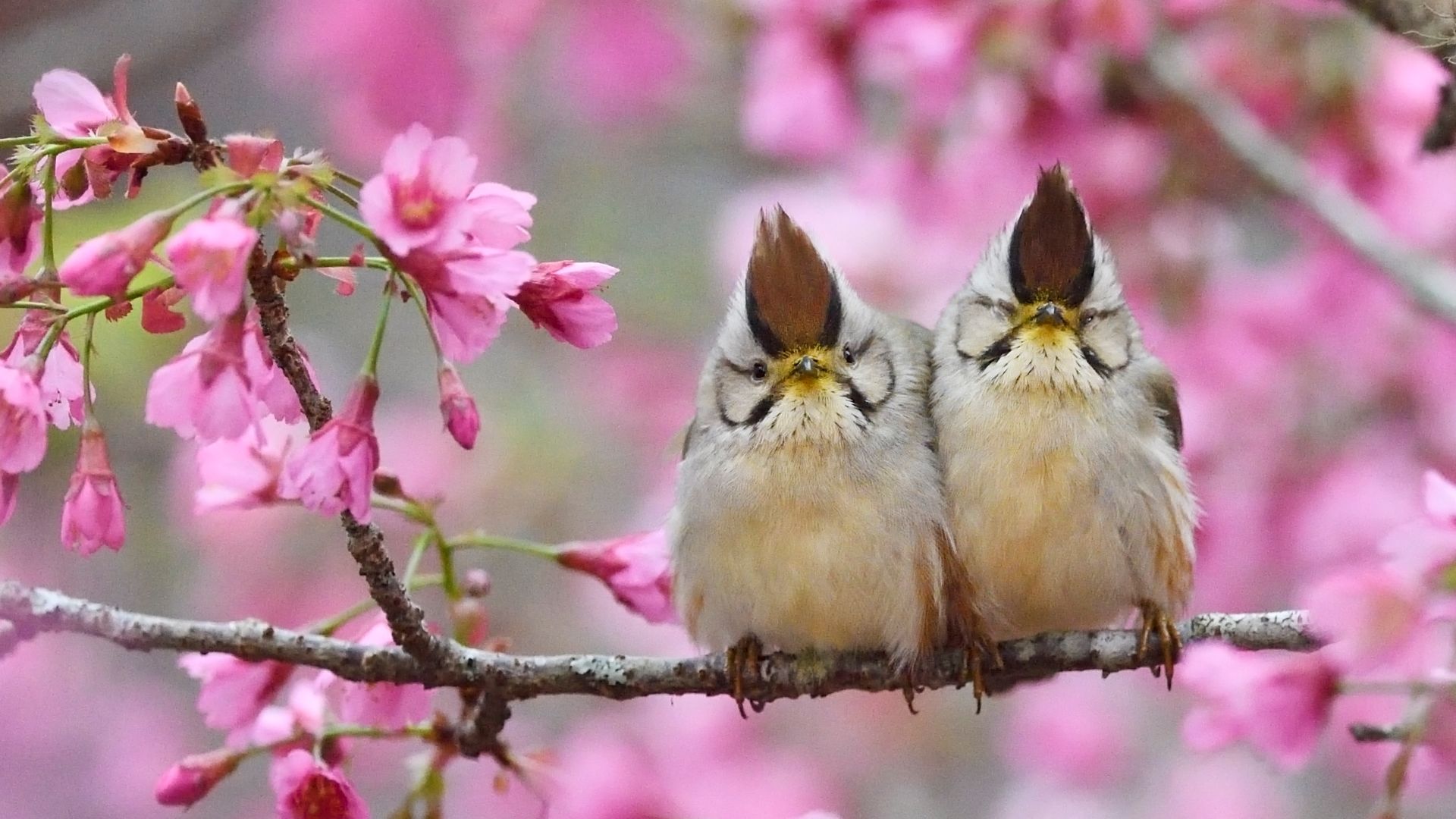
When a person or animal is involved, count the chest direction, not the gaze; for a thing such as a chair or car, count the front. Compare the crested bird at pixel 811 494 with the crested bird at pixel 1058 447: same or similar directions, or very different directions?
same or similar directions

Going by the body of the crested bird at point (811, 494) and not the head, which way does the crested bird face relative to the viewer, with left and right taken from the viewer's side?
facing the viewer

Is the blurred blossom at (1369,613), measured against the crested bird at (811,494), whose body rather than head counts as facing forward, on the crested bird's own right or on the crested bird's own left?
on the crested bird's own left

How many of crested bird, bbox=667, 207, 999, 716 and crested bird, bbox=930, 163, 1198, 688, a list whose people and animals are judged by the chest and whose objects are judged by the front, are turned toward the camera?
2

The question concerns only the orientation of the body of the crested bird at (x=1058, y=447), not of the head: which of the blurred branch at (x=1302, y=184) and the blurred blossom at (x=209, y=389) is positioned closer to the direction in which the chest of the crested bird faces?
the blurred blossom

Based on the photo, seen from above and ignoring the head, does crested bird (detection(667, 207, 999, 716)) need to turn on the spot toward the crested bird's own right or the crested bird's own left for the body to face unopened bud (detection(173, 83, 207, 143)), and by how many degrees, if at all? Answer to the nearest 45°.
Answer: approximately 45° to the crested bird's own right
